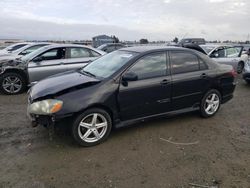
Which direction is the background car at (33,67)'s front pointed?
to the viewer's left

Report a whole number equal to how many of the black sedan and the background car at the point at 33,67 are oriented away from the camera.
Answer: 0

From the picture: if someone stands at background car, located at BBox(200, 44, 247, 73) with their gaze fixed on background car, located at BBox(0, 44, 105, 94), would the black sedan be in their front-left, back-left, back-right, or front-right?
front-left

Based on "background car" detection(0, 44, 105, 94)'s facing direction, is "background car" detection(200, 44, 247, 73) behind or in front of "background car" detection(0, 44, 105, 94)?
behind

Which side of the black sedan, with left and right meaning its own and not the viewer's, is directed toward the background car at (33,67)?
right

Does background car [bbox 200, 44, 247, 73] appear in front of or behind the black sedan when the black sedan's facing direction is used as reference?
behind

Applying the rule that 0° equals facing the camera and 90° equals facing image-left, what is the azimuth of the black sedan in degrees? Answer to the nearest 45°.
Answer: approximately 45°
